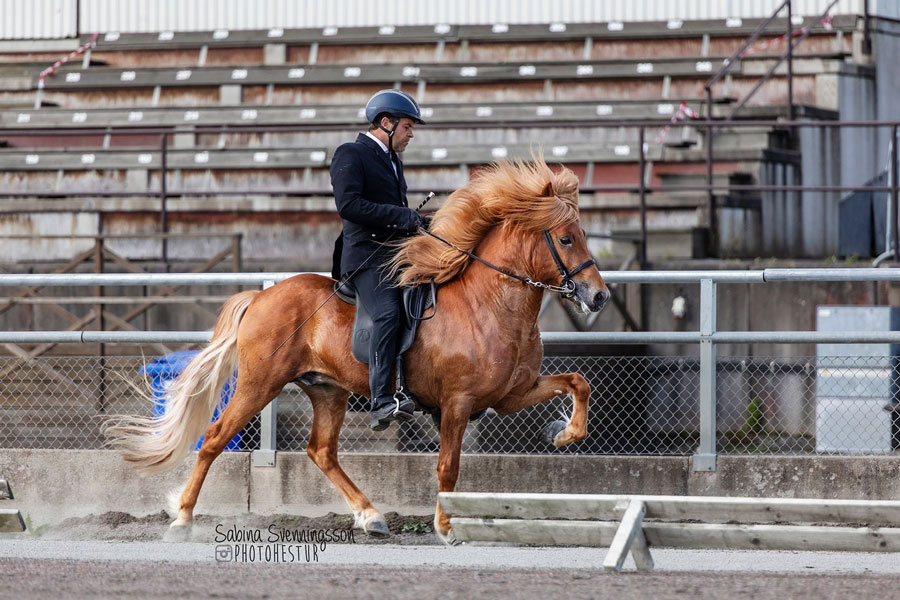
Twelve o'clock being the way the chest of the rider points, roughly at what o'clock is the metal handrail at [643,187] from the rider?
The metal handrail is roughly at 10 o'clock from the rider.

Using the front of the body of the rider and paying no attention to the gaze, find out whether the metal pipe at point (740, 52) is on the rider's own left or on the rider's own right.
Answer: on the rider's own left

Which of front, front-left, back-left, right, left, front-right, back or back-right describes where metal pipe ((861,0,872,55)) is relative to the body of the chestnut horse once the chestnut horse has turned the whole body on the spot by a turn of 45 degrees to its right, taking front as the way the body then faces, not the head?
left

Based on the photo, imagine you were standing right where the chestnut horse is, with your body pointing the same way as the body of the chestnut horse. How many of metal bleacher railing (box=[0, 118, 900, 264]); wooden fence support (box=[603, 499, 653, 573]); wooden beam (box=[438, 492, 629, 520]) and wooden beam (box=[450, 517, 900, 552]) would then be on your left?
1

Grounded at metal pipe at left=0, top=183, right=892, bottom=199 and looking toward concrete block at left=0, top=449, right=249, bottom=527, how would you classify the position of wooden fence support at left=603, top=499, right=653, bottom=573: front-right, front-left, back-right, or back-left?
front-left

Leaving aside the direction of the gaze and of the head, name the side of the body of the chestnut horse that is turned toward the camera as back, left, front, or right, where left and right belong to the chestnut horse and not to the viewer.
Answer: right

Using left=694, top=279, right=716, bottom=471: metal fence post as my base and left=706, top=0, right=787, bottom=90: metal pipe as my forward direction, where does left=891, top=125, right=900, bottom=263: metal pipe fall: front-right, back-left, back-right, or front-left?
front-right

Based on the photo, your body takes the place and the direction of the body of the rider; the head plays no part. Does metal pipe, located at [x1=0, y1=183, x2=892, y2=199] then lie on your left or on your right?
on your left

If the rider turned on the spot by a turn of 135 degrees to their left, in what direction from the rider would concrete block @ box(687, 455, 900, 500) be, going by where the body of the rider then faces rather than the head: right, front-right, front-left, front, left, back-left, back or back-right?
back-right

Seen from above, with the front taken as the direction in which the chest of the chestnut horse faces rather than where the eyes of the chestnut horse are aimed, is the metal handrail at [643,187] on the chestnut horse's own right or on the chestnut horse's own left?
on the chestnut horse's own left

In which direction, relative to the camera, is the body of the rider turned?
to the viewer's right
